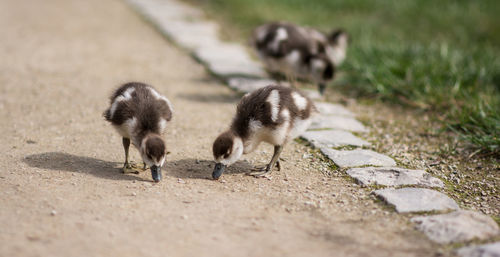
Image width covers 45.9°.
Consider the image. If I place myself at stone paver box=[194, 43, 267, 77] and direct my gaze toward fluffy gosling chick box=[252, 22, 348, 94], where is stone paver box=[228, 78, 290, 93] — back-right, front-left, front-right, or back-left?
front-right

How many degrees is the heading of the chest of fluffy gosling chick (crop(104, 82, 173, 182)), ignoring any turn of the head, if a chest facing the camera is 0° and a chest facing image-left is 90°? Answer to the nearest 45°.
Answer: approximately 315°

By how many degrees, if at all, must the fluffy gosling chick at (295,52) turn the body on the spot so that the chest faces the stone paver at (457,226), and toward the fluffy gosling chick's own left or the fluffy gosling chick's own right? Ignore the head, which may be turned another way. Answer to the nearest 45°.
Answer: approximately 90° to the fluffy gosling chick's own right

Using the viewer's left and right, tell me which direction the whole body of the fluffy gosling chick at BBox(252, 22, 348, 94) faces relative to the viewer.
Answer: facing to the right of the viewer

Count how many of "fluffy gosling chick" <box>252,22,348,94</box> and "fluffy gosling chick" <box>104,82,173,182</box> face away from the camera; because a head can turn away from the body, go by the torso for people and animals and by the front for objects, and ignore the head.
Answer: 0

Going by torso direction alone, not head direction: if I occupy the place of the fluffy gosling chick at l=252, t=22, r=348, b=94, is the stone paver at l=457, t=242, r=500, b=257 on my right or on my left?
on my right

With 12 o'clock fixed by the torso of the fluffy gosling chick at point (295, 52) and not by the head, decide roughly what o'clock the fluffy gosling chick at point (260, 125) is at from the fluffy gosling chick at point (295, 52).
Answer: the fluffy gosling chick at point (260, 125) is roughly at 3 o'clock from the fluffy gosling chick at point (295, 52).

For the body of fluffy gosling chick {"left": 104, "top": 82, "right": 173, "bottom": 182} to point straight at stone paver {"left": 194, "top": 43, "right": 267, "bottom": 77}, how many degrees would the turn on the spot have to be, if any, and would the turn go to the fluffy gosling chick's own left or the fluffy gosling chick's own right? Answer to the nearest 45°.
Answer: approximately 135° to the fluffy gosling chick's own left

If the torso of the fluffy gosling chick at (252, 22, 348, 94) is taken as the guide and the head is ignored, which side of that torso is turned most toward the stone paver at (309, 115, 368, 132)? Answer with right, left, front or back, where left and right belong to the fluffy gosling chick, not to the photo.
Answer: right

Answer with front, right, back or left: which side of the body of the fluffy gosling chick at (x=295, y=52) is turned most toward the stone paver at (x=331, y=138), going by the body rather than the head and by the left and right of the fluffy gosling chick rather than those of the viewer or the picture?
right

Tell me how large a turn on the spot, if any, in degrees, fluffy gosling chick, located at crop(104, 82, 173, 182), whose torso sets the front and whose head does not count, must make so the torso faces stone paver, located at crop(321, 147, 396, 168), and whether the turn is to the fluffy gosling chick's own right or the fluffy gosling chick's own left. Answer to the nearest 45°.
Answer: approximately 45° to the fluffy gosling chick's own left
